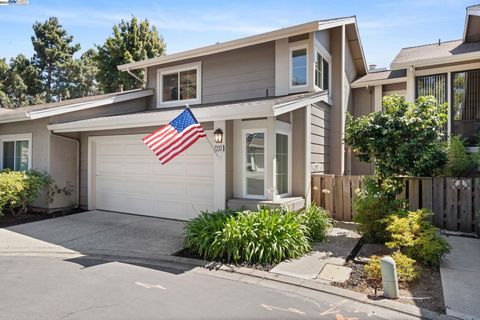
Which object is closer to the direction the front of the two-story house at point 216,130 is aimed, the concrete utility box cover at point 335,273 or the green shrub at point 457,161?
the concrete utility box cover

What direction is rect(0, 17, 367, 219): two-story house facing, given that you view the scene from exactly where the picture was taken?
facing the viewer and to the left of the viewer

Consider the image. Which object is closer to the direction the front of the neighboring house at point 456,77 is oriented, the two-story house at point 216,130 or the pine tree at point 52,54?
the two-story house

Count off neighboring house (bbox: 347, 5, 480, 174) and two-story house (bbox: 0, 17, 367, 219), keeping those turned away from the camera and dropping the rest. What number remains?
0

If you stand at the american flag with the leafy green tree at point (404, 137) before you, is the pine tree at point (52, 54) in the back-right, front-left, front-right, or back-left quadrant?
back-left

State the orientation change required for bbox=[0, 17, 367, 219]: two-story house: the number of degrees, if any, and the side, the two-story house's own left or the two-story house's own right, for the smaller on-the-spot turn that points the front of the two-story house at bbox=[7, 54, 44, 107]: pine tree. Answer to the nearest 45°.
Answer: approximately 90° to the two-story house's own right

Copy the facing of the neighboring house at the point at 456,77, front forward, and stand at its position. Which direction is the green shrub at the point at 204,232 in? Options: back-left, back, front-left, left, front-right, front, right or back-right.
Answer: front

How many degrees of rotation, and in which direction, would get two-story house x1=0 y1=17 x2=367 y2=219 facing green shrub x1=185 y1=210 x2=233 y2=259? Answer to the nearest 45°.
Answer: approximately 45° to its left

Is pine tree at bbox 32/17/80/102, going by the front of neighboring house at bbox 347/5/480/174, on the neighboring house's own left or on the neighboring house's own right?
on the neighboring house's own right

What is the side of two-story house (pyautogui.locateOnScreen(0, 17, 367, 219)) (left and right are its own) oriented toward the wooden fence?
left
